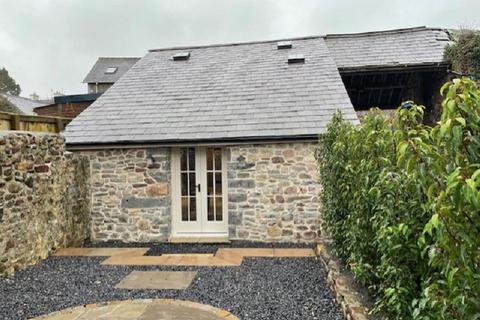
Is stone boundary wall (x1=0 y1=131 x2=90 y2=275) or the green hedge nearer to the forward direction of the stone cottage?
the green hedge

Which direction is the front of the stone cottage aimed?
toward the camera

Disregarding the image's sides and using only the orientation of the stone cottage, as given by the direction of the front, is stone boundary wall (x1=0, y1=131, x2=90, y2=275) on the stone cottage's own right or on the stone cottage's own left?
on the stone cottage's own right

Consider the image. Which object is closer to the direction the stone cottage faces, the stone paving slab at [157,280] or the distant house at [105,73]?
the stone paving slab

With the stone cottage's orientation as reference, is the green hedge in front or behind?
in front

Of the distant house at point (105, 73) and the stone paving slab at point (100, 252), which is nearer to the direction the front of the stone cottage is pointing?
the stone paving slab

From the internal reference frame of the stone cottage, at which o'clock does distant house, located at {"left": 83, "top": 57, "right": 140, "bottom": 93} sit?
The distant house is roughly at 5 o'clock from the stone cottage.

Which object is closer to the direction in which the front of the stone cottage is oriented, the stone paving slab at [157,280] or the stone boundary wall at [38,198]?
the stone paving slab

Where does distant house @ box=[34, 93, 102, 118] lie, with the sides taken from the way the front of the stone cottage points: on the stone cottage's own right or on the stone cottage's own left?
on the stone cottage's own right

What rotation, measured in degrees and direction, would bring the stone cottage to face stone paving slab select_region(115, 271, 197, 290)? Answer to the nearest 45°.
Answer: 0° — it already faces it
